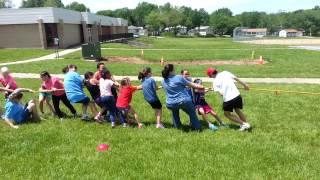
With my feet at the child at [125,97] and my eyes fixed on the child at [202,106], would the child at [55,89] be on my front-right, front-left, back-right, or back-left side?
back-left

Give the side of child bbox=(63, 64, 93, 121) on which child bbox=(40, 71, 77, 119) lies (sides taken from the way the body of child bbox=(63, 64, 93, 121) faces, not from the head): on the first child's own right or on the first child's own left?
on the first child's own left

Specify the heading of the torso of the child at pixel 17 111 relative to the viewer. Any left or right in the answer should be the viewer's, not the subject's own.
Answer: facing to the right of the viewer
